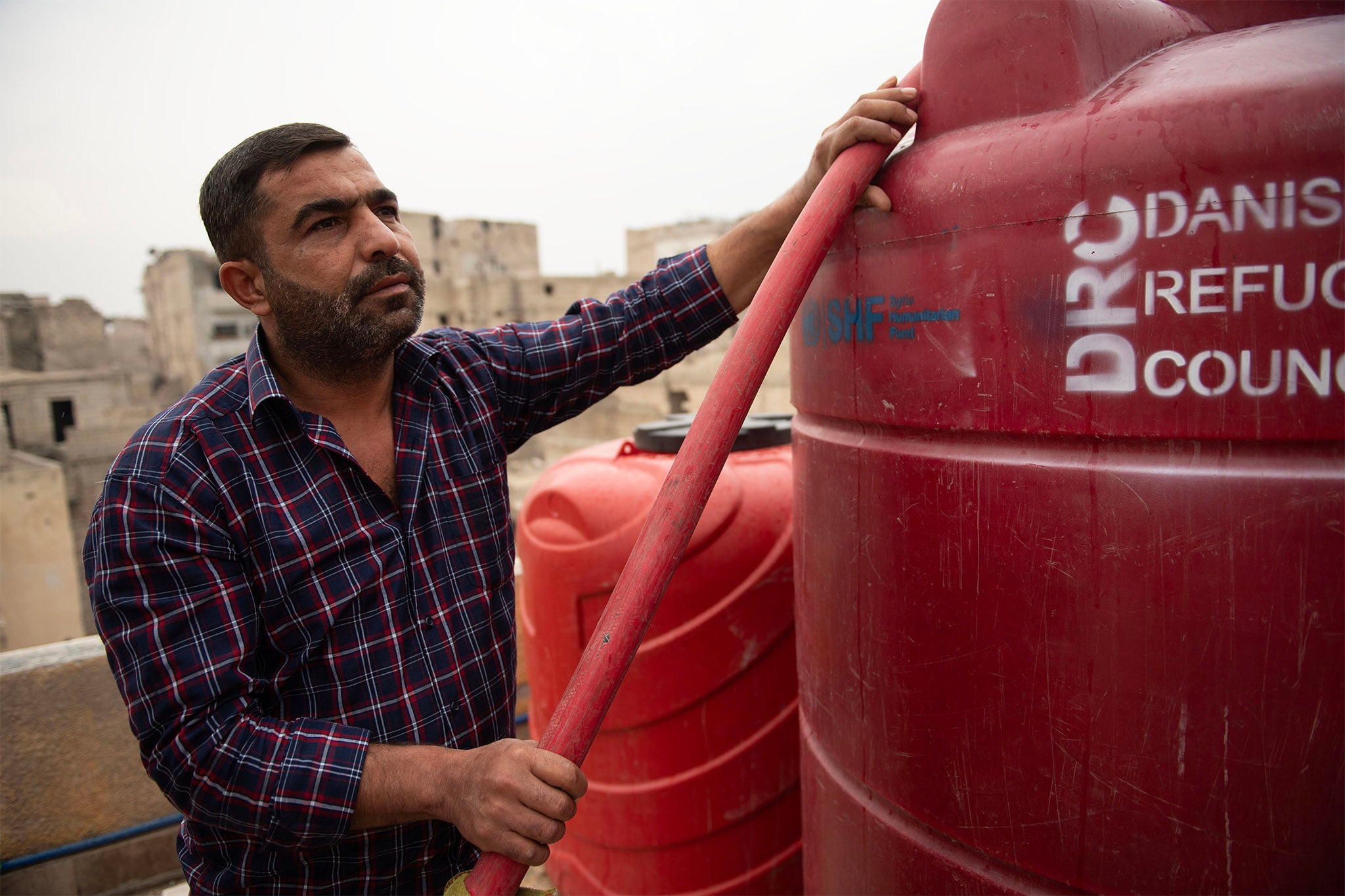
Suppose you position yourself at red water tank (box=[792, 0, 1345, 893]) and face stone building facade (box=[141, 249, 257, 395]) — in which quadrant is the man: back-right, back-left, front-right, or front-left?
front-left

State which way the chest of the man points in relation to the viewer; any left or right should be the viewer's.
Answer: facing the viewer and to the right of the viewer

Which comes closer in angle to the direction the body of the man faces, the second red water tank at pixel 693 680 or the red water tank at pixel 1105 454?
the red water tank

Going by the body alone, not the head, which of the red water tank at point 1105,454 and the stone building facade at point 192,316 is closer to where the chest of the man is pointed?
the red water tank

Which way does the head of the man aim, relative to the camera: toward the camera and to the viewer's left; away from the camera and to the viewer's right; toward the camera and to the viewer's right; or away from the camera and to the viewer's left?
toward the camera and to the viewer's right

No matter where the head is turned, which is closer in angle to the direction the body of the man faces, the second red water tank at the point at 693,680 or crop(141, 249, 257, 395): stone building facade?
the second red water tank

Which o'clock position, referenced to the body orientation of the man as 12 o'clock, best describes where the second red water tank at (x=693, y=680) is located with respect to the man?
The second red water tank is roughly at 9 o'clock from the man.

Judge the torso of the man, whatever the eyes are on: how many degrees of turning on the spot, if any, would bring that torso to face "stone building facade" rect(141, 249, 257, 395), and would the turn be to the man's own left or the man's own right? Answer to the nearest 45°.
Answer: approximately 135° to the man's own left

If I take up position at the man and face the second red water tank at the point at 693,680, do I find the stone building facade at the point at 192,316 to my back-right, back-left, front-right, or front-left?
front-left

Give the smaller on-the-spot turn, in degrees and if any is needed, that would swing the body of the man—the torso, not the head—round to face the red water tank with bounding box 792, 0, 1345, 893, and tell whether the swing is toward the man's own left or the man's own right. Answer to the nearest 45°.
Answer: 0° — they already face it
